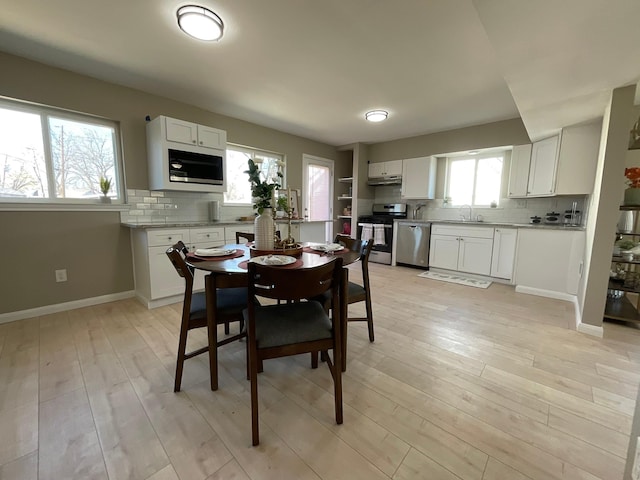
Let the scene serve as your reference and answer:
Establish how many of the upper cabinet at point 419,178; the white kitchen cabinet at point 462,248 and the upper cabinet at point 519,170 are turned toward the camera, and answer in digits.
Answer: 3

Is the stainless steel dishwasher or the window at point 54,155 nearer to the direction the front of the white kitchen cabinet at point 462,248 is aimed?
the window

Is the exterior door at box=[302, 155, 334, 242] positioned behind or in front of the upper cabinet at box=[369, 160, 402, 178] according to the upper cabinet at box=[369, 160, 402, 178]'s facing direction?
in front

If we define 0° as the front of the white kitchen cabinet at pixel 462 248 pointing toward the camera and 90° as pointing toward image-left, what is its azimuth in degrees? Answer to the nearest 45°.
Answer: approximately 0°

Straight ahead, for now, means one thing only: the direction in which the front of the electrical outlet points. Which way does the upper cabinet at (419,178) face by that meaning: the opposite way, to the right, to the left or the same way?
to the right

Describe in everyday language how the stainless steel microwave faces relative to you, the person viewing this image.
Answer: facing the viewer and to the right of the viewer

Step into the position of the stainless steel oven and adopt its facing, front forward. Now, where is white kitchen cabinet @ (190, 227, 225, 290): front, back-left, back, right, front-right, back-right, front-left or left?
front

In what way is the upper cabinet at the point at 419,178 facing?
toward the camera
